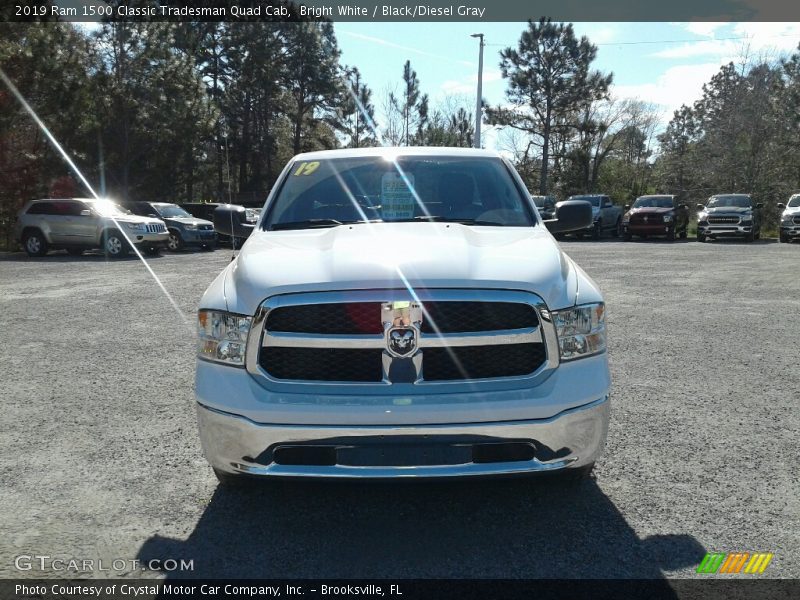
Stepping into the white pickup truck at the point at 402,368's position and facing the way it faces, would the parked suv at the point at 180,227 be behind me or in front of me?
behind

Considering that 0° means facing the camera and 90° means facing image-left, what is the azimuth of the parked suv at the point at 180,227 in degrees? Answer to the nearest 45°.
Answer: approximately 315°

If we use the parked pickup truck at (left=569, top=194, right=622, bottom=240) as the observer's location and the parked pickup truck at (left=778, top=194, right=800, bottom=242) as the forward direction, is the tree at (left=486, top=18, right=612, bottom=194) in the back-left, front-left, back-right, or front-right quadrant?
back-left

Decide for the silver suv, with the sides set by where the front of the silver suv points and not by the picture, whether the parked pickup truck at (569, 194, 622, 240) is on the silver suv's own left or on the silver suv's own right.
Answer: on the silver suv's own left

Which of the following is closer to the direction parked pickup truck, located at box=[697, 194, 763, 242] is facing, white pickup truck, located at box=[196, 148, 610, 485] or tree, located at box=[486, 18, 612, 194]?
the white pickup truck

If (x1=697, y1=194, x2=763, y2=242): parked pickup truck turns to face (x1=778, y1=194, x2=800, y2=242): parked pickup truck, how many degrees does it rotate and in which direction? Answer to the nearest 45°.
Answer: approximately 90° to its left

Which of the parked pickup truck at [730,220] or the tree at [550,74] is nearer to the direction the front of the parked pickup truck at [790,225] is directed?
the parked pickup truck at [730,220]

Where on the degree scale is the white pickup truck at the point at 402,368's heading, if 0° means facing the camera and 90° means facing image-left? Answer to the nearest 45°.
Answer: approximately 0°

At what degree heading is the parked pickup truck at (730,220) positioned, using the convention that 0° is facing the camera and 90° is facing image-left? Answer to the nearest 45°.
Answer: approximately 0°
